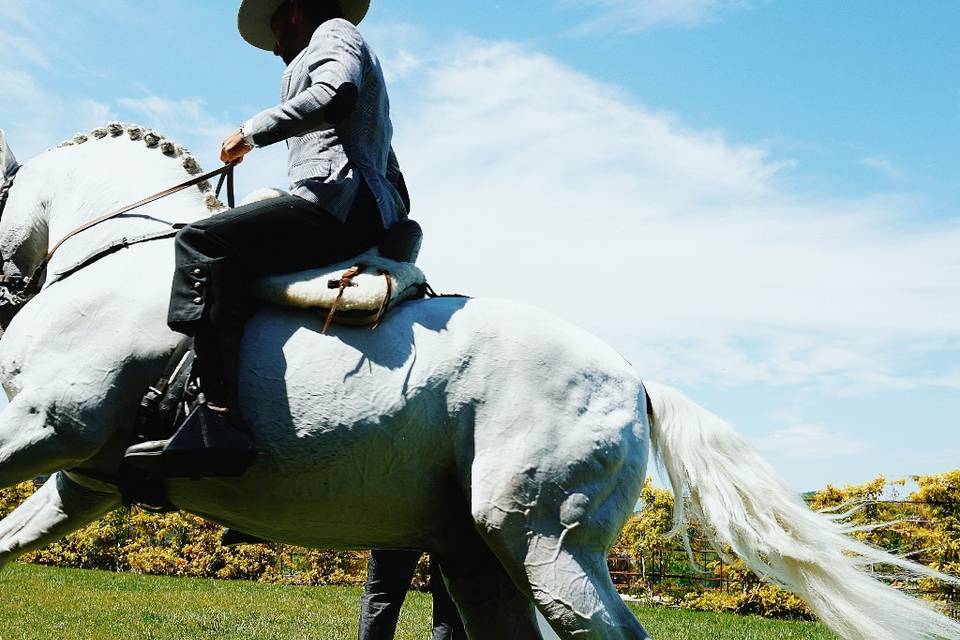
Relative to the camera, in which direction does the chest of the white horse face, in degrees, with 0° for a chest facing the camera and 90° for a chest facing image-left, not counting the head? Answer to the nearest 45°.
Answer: approximately 90°

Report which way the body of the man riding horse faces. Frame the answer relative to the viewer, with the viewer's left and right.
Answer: facing to the left of the viewer

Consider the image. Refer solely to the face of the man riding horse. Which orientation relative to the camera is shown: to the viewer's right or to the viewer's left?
to the viewer's left
